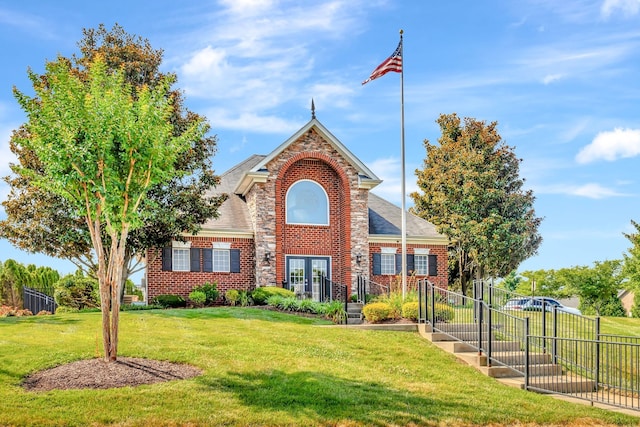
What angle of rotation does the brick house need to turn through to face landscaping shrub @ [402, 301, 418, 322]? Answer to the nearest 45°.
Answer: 0° — it already faces it

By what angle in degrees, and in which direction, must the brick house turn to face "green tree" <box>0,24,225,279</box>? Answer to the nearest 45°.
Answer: approximately 45° to its right

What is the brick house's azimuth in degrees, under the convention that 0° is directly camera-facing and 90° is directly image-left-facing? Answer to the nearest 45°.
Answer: approximately 0°
